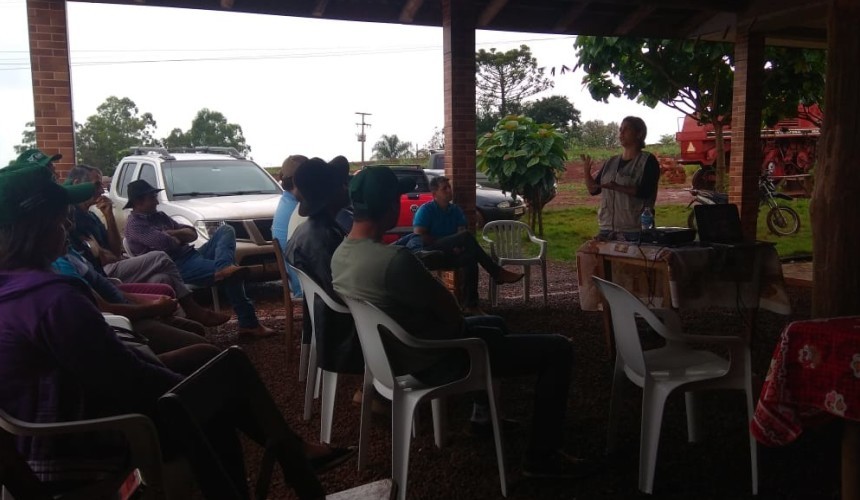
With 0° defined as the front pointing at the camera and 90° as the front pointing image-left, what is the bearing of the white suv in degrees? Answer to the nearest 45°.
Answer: approximately 315°

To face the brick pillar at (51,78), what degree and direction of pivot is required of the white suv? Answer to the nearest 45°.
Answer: approximately 90° to its right

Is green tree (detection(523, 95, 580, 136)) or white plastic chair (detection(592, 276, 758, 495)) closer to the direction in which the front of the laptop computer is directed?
the green tree

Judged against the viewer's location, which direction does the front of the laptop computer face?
facing away from the viewer and to the right of the viewer

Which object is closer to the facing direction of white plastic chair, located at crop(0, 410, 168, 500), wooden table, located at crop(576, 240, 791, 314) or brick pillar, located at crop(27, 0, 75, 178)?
the wooden table

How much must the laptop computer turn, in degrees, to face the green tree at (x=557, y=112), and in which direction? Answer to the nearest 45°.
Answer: approximately 45° to its left

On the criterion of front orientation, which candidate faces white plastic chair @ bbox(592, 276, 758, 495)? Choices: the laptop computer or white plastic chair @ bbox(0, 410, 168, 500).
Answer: white plastic chair @ bbox(0, 410, 168, 500)

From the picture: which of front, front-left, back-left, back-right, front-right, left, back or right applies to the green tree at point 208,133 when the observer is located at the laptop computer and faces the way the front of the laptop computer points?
left

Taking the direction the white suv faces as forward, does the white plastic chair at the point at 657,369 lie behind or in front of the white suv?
in front

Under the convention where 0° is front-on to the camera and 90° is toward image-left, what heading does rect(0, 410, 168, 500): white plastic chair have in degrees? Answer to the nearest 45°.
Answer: approximately 270°

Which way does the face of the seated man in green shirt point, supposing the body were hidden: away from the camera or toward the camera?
away from the camera

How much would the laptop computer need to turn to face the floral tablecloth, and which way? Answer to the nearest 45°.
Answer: approximately 135° to its right
